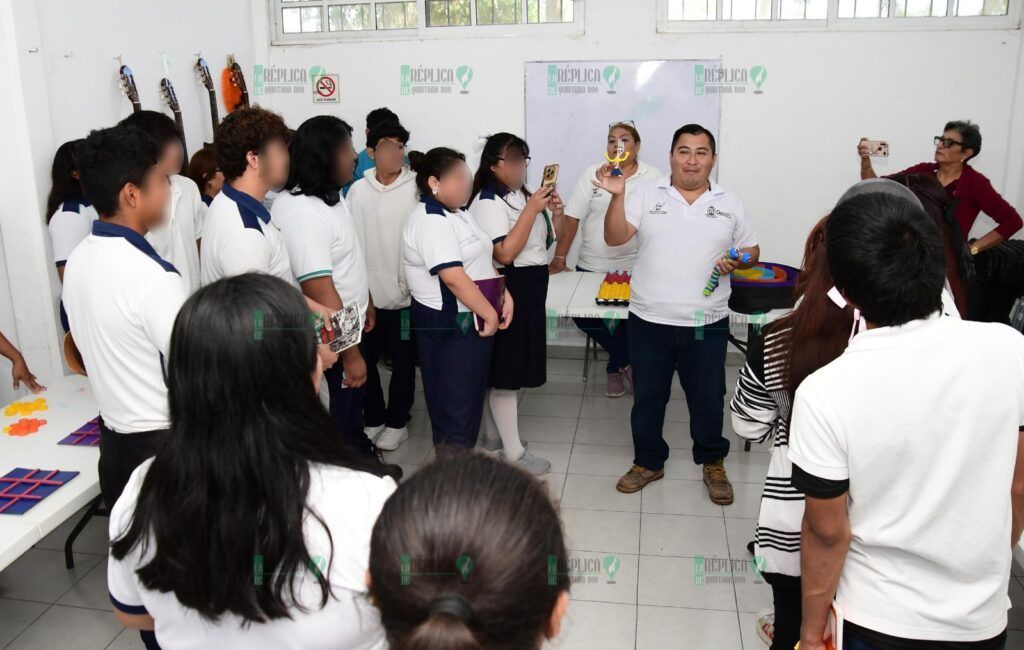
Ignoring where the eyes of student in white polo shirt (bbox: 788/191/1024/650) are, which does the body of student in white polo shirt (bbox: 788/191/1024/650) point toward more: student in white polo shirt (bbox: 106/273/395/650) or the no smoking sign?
the no smoking sign

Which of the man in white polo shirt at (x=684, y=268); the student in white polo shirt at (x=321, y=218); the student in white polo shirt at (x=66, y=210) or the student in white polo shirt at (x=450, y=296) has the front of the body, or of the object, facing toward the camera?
the man in white polo shirt

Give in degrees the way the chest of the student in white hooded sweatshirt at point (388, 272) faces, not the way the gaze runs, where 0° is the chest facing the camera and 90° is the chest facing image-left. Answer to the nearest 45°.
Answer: approximately 0°

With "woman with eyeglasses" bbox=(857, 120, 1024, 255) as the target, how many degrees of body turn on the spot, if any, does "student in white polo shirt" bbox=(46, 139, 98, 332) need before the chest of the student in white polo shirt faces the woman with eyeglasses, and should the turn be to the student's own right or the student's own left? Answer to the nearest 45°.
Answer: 0° — they already face them

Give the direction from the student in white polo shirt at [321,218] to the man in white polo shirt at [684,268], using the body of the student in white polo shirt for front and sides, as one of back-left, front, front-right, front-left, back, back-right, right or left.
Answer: front

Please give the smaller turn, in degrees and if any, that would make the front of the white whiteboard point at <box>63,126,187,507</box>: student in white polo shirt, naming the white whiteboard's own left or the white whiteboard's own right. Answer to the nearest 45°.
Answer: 0° — it already faces them

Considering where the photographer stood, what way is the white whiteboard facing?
facing the viewer

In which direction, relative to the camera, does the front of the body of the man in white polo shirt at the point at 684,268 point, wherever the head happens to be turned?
toward the camera

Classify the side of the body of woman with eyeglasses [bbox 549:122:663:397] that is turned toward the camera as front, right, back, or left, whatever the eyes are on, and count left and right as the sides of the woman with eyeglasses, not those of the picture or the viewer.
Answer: front

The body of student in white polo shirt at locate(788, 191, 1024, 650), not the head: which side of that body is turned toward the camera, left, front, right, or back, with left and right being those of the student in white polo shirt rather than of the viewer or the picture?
back
